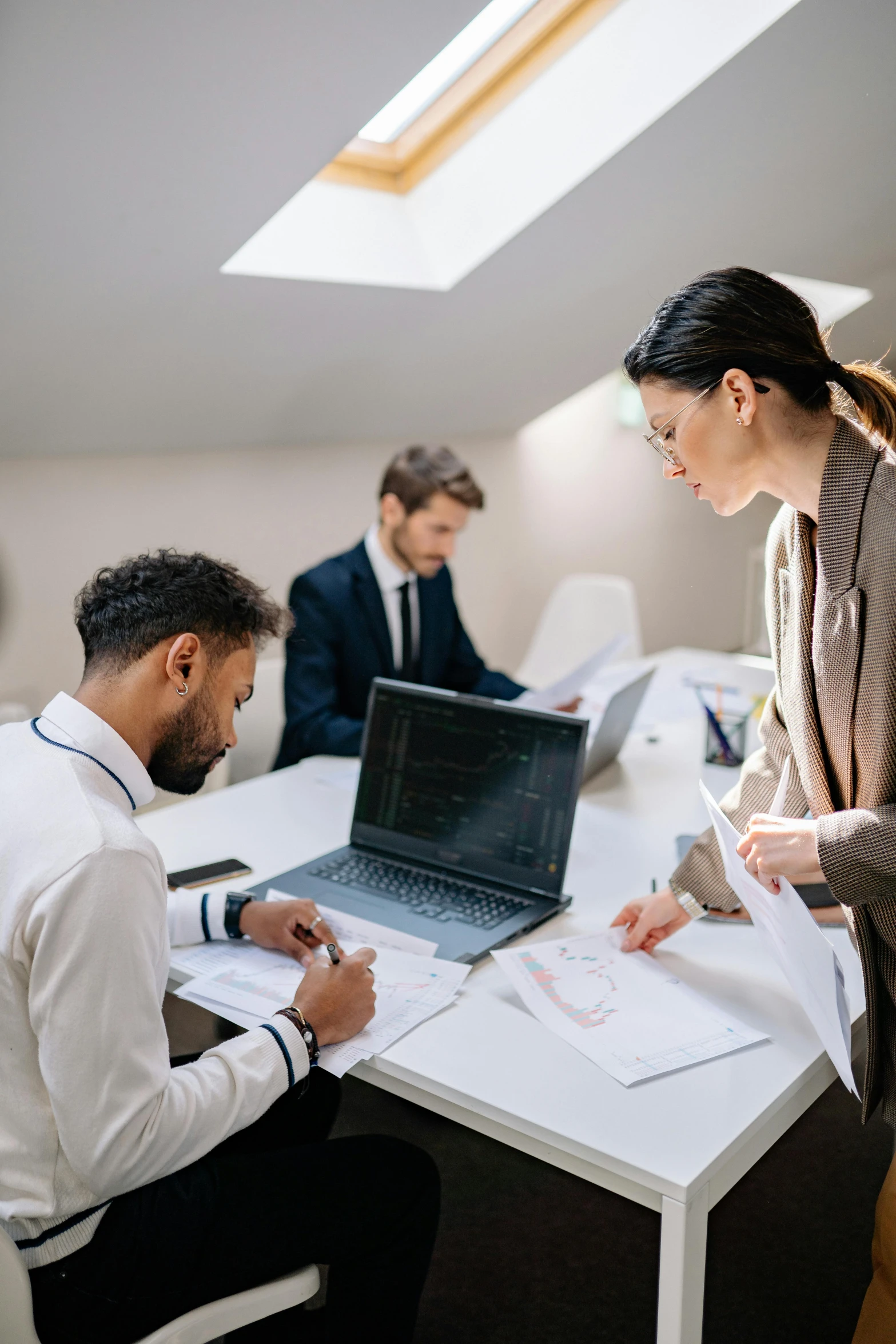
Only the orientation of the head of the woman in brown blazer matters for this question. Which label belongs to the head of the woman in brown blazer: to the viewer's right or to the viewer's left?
to the viewer's left

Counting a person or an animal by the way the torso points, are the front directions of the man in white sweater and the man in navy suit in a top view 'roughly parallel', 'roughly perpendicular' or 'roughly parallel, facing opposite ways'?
roughly perpendicular

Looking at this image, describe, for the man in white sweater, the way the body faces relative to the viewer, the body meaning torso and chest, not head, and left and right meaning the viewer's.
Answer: facing away from the viewer and to the right of the viewer

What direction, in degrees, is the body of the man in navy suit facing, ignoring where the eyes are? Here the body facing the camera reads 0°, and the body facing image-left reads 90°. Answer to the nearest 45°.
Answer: approximately 315°

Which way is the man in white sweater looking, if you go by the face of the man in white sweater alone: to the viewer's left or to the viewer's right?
to the viewer's right

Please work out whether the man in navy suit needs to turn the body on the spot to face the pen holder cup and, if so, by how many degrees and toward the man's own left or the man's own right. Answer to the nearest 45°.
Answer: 0° — they already face it

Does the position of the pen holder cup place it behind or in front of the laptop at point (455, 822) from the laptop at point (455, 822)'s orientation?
behind

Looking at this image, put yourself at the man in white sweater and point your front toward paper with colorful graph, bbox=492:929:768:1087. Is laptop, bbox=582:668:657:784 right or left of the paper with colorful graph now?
left

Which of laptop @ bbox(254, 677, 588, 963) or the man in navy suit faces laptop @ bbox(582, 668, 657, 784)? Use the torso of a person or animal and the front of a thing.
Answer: the man in navy suit

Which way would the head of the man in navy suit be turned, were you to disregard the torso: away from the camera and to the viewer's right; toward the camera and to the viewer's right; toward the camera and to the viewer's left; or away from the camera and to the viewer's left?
toward the camera and to the viewer's right

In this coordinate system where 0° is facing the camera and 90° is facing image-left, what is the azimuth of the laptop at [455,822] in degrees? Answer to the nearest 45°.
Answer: approximately 45°
